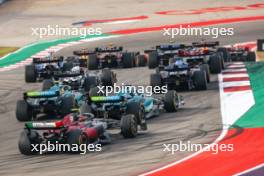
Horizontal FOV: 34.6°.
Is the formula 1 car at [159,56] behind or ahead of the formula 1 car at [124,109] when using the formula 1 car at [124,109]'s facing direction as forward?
ahead

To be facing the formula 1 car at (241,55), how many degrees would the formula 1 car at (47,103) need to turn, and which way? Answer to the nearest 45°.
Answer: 0° — it already faces it

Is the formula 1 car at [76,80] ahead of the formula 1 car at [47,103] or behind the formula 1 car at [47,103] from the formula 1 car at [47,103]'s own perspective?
ahead

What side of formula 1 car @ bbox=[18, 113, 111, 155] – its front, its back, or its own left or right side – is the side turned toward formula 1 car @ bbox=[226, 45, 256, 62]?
front

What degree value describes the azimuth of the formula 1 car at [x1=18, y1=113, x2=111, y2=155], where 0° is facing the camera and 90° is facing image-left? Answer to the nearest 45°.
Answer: approximately 225°

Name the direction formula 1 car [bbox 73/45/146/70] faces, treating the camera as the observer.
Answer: facing away from the viewer and to the right of the viewer

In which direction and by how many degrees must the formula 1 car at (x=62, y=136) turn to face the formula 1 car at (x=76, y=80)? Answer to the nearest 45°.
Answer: approximately 45° to its left

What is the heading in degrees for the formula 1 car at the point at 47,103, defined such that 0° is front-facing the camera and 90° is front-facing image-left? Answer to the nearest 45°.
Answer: approximately 225°

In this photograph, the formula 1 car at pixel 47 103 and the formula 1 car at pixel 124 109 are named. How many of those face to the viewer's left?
0
